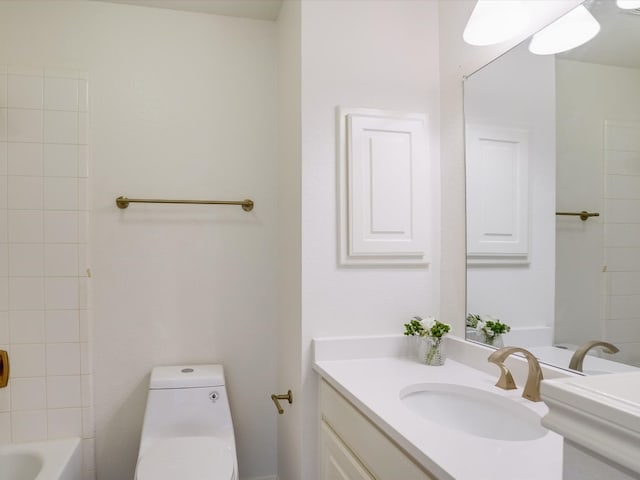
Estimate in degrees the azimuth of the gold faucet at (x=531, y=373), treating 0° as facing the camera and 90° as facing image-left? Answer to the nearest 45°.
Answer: approximately 45°

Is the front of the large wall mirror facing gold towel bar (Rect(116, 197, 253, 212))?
no

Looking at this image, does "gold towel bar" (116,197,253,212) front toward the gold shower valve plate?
no

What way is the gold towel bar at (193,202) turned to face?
toward the camera

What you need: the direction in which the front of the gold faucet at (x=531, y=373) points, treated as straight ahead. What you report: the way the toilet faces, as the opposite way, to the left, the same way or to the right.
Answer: to the left

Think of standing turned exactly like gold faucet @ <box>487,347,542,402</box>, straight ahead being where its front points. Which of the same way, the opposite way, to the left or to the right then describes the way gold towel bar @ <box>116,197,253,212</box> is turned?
to the left

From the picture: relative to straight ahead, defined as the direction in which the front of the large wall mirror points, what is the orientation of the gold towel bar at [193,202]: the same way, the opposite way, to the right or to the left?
to the left

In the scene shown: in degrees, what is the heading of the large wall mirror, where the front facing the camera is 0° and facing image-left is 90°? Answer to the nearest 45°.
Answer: approximately 45°

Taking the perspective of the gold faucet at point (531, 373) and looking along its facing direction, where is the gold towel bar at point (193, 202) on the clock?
The gold towel bar is roughly at 2 o'clock from the gold faucet.

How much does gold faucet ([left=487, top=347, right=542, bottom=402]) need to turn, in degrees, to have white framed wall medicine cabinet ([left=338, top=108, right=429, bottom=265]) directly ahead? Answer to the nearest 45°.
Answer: approximately 90° to its right

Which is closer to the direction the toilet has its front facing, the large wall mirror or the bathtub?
the large wall mirror

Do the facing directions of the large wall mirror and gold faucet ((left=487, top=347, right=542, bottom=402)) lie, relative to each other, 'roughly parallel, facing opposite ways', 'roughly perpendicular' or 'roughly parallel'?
roughly parallel

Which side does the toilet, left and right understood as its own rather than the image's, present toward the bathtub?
right

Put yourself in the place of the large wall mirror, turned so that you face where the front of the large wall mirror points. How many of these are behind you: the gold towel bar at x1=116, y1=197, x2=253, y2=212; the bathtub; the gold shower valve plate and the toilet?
0

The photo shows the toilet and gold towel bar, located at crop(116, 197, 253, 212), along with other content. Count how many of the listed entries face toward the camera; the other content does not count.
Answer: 2
